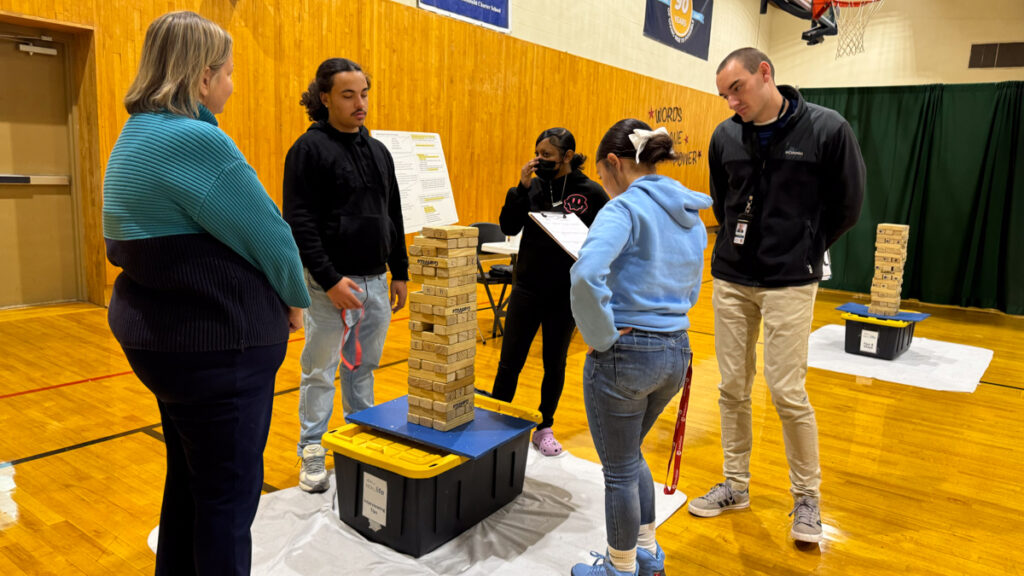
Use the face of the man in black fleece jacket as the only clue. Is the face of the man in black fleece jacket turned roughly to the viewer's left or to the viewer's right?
to the viewer's left

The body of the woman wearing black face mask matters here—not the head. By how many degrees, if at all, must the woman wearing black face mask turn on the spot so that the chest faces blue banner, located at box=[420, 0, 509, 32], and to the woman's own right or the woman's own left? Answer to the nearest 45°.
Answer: approximately 180°

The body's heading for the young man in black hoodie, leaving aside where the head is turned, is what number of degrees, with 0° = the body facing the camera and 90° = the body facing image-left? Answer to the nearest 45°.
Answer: approximately 315°

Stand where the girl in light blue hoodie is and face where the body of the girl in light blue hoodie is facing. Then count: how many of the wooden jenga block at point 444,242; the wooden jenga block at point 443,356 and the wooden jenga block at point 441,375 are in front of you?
3

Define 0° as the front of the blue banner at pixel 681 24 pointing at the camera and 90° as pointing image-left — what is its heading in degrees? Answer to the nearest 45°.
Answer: approximately 315°

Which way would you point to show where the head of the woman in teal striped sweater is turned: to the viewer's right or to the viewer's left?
to the viewer's right

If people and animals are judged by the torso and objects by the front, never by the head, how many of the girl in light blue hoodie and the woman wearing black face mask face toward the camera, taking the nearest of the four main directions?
1

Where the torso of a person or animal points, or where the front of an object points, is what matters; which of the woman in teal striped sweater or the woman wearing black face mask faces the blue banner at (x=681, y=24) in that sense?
the woman in teal striped sweater

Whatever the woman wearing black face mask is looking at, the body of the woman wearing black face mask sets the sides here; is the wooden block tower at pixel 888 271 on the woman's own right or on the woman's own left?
on the woman's own left

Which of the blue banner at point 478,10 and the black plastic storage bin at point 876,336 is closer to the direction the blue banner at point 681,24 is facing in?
the black plastic storage bin

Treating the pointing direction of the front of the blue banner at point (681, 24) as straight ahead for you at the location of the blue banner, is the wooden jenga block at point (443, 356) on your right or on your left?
on your right

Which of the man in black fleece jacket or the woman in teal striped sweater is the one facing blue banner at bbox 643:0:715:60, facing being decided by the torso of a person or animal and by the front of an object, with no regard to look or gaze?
the woman in teal striped sweater

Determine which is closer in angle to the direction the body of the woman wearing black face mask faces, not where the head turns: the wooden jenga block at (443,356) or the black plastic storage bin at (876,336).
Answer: the wooden jenga block
